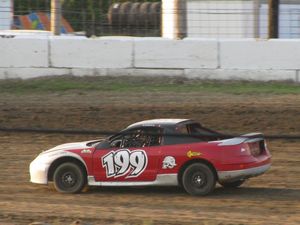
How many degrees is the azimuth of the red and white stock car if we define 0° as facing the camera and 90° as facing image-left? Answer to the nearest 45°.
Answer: approximately 90°

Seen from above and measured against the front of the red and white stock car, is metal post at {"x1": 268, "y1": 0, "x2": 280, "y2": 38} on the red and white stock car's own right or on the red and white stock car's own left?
on the red and white stock car's own right

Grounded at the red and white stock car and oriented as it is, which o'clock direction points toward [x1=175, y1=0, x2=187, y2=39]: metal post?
The metal post is roughly at 3 o'clock from the red and white stock car.

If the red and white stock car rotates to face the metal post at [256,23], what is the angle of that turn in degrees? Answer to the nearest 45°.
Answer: approximately 90° to its right

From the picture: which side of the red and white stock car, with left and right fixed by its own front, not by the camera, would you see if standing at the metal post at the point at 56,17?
right

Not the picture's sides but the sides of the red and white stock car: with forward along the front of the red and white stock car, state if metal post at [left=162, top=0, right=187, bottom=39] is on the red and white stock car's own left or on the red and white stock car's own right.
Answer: on the red and white stock car's own right
